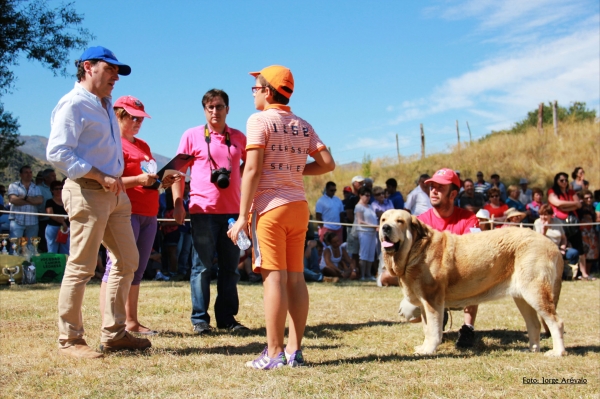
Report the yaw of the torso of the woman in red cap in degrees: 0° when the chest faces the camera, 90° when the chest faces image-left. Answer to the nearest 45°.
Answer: approximately 315°

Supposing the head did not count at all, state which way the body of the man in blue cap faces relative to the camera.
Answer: to the viewer's right

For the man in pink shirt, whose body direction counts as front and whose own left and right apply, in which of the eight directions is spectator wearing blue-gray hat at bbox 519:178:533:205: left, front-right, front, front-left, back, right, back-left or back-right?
back-left

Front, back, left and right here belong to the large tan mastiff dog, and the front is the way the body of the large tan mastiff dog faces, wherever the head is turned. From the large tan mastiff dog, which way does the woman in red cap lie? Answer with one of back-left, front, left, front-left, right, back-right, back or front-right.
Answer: front

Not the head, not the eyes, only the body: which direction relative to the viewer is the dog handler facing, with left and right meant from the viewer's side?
facing the viewer and to the left of the viewer

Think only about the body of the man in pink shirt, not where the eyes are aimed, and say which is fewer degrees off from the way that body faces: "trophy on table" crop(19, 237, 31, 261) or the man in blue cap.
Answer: the man in blue cap

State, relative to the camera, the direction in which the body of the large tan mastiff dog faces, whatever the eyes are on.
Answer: to the viewer's left

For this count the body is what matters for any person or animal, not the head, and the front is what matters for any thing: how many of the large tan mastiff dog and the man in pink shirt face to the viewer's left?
1

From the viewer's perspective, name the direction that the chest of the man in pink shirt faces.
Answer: toward the camera

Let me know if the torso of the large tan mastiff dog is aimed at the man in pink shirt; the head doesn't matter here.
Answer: yes
